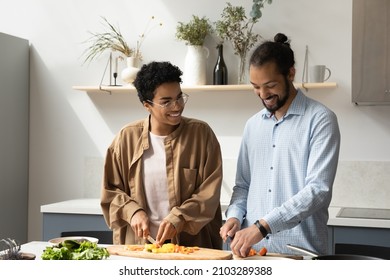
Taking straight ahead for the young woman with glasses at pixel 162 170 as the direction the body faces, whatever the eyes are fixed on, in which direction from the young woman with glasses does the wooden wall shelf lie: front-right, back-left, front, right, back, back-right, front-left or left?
back

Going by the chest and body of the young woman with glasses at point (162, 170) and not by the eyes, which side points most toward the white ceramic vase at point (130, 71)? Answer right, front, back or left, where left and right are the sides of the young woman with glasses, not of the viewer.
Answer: back

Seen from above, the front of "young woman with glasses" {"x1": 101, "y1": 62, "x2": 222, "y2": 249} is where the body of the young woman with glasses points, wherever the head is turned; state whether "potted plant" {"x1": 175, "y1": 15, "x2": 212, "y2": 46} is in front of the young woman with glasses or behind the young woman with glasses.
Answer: behind

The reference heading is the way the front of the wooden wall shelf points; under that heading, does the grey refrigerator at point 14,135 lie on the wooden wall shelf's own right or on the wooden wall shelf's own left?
on the wooden wall shelf's own right

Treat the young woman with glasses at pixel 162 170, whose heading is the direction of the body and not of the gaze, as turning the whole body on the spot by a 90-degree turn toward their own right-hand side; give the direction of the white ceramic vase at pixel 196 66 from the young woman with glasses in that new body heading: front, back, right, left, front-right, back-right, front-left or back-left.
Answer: right

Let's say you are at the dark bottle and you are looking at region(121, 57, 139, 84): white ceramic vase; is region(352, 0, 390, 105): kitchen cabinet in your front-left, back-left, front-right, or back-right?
back-left

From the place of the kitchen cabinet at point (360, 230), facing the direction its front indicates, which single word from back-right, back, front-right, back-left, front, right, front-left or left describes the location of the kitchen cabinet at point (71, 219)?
right

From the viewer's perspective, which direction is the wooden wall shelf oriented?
toward the camera

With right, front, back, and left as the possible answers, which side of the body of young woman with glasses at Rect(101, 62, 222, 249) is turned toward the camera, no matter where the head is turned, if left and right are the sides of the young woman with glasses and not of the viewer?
front

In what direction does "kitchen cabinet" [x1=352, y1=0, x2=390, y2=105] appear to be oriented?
toward the camera

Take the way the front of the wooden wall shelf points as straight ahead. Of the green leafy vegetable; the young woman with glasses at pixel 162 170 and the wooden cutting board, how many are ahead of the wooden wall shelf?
3
